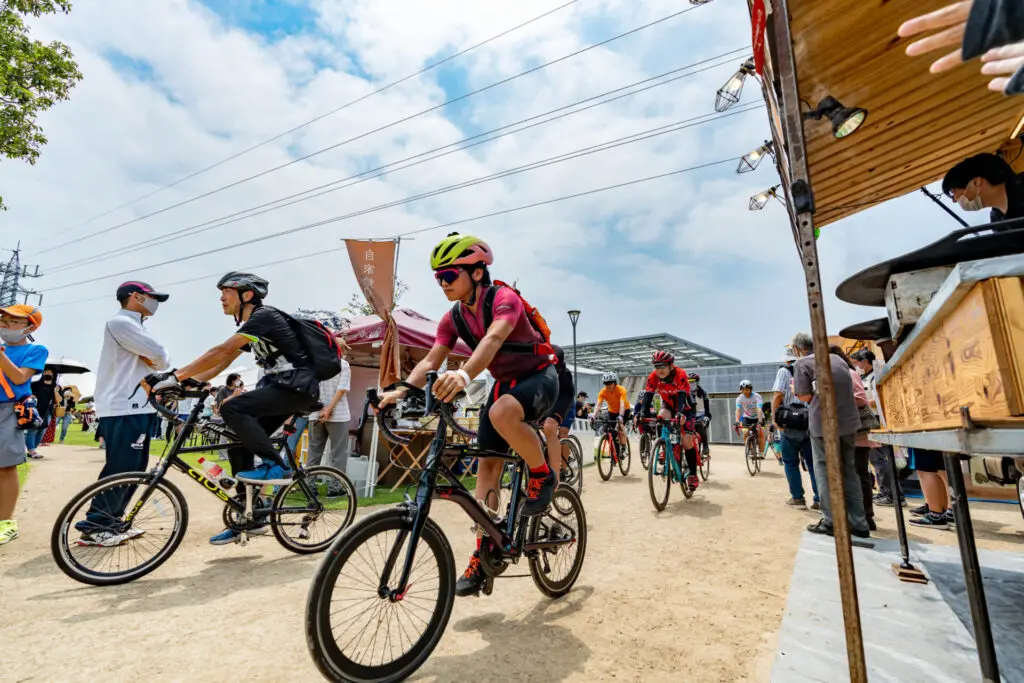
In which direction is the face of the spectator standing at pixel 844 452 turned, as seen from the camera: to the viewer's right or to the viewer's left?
to the viewer's left

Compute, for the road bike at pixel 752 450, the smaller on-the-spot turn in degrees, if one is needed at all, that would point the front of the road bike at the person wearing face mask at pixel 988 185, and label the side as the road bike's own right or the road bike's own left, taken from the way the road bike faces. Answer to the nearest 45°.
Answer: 0° — it already faces them

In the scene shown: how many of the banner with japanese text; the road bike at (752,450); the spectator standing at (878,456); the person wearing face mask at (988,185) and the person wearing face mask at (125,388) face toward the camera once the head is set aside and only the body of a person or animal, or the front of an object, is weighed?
2

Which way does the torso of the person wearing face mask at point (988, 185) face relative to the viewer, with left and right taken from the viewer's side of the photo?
facing to the left of the viewer

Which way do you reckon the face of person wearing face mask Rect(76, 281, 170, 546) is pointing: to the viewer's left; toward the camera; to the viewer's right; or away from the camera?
to the viewer's right

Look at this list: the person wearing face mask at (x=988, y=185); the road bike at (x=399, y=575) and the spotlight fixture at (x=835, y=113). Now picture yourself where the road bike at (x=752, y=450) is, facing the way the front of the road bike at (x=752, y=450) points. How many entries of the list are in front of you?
3

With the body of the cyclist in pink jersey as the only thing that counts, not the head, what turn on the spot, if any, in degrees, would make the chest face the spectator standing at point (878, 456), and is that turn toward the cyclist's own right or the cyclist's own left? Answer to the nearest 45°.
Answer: approximately 180°
